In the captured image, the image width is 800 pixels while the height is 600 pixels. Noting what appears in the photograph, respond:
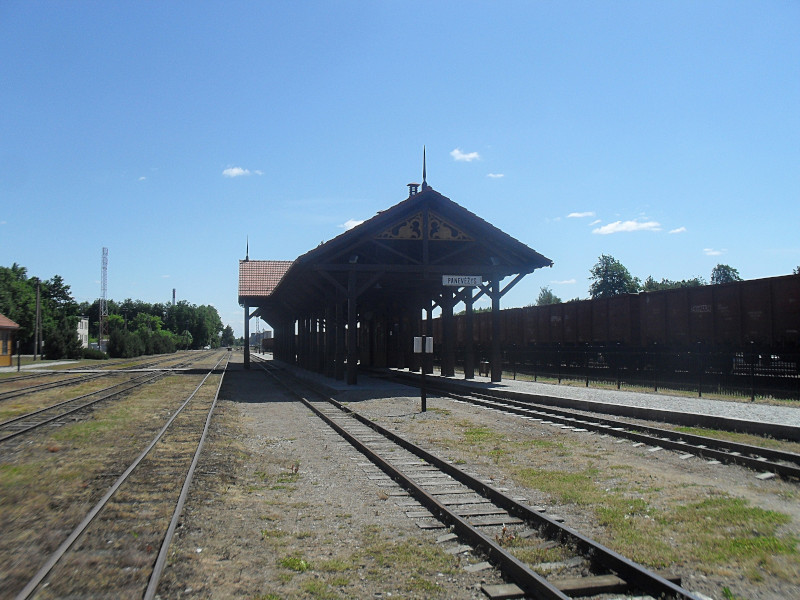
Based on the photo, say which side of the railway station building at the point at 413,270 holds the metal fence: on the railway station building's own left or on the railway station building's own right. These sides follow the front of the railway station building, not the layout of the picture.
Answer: on the railway station building's own left

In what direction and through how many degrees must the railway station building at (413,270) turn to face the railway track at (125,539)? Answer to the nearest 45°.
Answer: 0° — it already faces it

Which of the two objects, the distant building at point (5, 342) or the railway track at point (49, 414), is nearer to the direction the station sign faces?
the railway track

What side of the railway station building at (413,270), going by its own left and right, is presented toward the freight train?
left

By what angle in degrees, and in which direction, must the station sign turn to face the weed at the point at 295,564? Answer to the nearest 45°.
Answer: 0° — it already faces it

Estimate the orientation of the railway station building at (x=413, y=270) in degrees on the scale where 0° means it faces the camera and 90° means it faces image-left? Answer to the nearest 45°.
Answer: approximately 0°

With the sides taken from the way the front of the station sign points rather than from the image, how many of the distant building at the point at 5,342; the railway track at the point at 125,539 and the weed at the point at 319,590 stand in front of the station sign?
2

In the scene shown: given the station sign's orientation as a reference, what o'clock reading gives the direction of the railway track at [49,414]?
The railway track is roughly at 2 o'clock from the station sign.

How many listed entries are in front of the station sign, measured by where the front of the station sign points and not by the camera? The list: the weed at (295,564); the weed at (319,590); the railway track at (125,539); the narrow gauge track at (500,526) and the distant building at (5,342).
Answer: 4
